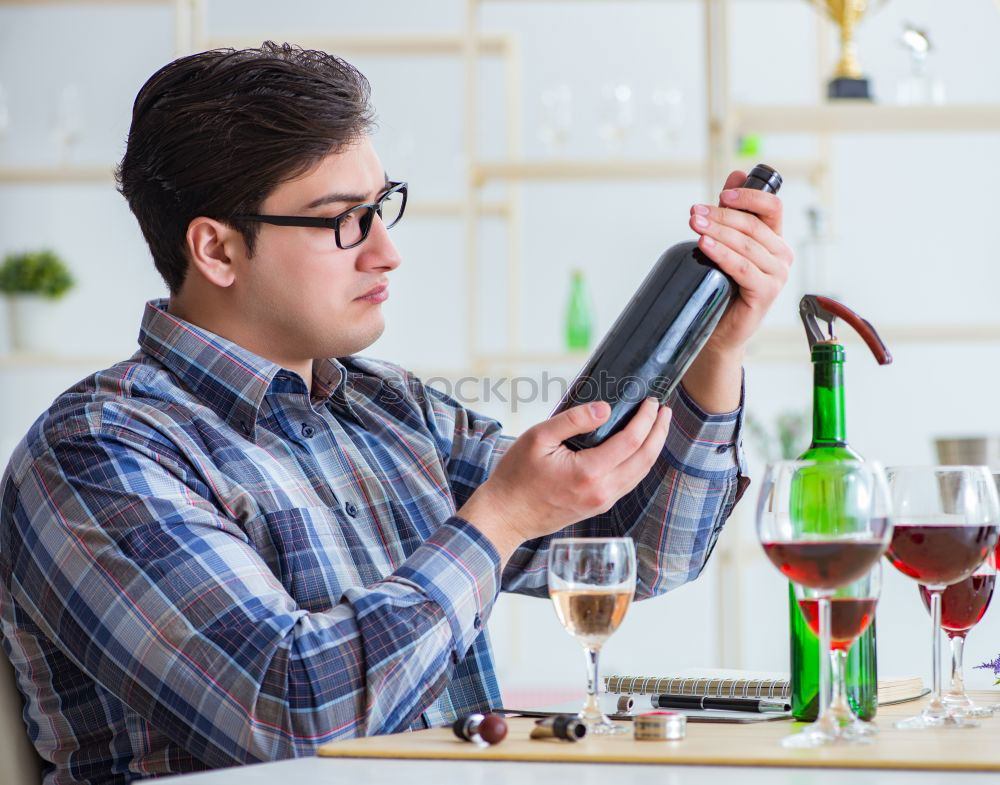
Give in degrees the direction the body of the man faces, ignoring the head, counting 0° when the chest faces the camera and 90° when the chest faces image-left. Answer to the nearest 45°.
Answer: approximately 315°

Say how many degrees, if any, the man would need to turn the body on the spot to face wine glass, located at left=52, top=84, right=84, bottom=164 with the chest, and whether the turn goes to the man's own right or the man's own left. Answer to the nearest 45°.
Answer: approximately 135° to the man's own left

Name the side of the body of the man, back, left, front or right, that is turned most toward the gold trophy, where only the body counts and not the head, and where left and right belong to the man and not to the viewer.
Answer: left

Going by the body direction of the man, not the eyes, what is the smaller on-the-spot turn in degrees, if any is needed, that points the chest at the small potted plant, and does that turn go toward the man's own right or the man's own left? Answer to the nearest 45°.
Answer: approximately 135° to the man's own left

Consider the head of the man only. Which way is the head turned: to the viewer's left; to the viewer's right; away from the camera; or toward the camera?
to the viewer's right
